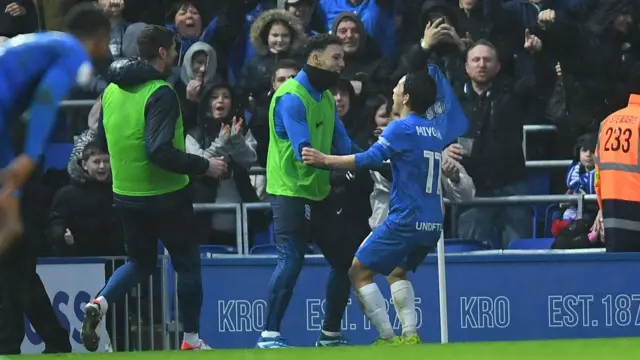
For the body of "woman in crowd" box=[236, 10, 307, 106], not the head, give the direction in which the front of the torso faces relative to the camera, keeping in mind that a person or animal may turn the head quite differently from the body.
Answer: toward the camera

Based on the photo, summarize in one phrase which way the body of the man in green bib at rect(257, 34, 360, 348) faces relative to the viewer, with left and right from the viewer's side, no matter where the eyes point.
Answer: facing the viewer and to the right of the viewer

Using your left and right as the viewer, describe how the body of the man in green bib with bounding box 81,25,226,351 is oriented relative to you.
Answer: facing away from the viewer and to the right of the viewer

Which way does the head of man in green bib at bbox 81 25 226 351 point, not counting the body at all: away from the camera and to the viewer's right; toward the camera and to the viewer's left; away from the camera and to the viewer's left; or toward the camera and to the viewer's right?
away from the camera and to the viewer's right

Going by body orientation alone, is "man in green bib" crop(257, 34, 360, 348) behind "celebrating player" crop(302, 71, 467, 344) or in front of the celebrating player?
in front

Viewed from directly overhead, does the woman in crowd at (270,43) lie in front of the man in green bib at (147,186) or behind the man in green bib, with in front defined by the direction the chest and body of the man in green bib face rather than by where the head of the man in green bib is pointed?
in front

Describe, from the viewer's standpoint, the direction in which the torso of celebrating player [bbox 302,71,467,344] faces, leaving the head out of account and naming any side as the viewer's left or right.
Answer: facing away from the viewer and to the left of the viewer

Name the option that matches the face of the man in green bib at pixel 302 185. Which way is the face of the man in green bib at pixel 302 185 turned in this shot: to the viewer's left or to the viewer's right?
to the viewer's right

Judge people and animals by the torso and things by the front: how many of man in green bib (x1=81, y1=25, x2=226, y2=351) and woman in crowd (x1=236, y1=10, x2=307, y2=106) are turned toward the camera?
1

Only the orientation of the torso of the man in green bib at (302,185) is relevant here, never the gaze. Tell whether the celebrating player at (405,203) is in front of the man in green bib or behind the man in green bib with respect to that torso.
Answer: in front

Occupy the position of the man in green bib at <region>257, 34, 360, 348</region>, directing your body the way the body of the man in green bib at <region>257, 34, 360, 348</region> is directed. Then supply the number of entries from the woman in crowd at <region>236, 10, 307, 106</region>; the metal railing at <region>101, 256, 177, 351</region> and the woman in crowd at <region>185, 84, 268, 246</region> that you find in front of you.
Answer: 0
